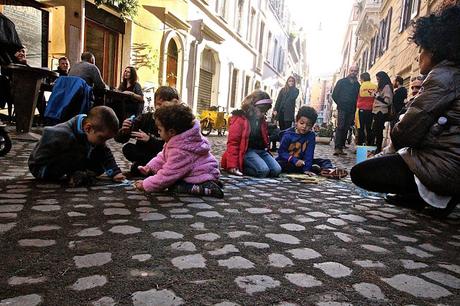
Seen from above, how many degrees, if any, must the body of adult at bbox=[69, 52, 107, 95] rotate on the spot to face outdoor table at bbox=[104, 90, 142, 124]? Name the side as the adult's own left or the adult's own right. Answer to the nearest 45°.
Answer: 0° — they already face it

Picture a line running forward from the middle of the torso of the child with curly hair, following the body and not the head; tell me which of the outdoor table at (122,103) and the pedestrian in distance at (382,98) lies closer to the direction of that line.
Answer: the outdoor table

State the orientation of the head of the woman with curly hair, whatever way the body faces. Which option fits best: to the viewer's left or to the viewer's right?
to the viewer's left

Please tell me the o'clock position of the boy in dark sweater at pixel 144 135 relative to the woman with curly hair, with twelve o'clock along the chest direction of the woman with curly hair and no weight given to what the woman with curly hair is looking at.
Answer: The boy in dark sweater is roughly at 12 o'clock from the woman with curly hair.

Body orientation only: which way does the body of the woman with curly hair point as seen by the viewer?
to the viewer's left

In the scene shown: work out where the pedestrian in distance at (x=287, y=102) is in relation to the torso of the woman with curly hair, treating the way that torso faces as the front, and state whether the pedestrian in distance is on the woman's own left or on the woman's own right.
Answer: on the woman's own right

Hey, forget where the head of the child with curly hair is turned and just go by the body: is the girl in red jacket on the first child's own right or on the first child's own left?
on the first child's own right

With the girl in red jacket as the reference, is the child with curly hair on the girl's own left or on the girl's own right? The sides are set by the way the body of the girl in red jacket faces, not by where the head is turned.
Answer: on the girl's own right

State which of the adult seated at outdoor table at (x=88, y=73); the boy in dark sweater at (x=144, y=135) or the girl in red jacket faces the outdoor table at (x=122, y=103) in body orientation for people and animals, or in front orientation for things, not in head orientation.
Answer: the adult seated at outdoor table
